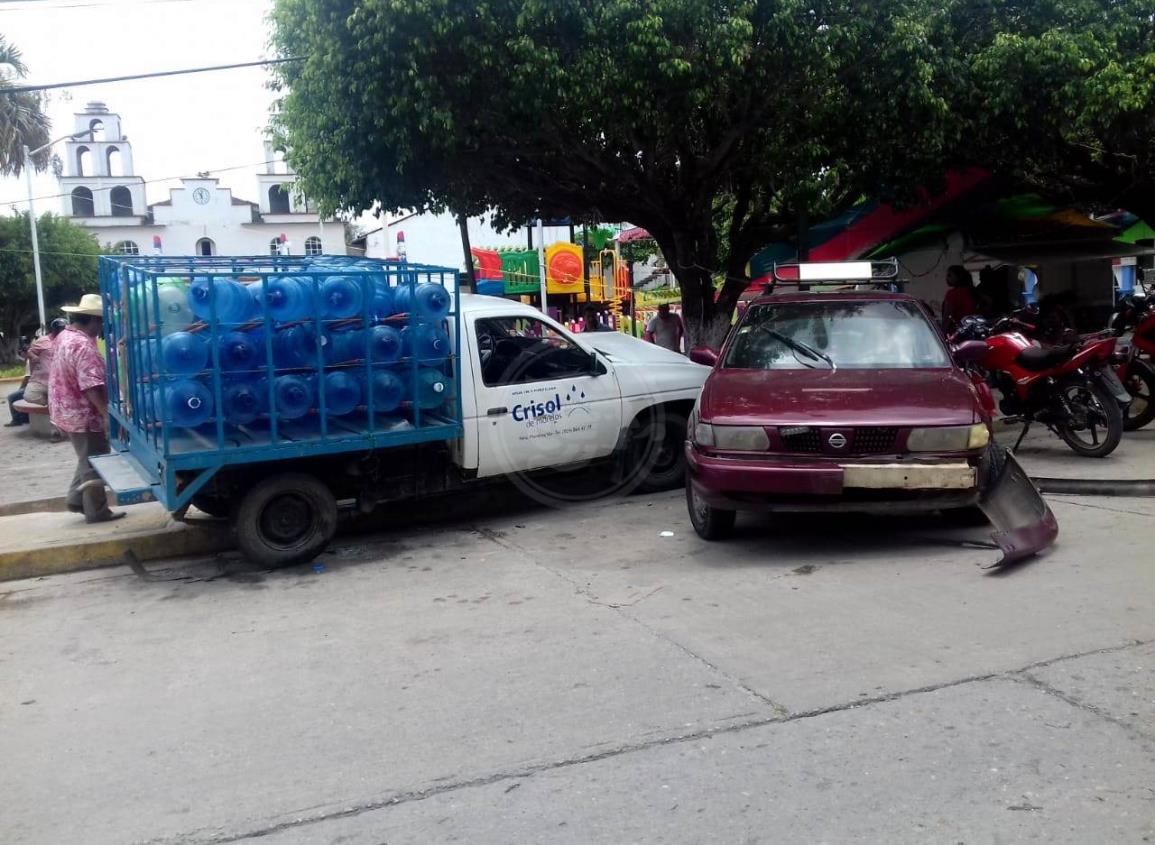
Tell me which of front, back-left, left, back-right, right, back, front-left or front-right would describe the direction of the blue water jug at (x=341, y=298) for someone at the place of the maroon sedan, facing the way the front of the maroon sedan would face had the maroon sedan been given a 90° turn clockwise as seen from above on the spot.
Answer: front

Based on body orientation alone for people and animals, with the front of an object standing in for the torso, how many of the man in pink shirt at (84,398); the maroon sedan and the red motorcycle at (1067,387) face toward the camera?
1

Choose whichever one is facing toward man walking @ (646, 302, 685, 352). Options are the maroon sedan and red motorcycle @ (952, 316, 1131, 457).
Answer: the red motorcycle

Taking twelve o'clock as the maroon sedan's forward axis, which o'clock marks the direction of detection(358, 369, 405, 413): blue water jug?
The blue water jug is roughly at 3 o'clock from the maroon sedan.

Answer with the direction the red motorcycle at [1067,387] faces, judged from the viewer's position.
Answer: facing away from the viewer and to the left of the viewer

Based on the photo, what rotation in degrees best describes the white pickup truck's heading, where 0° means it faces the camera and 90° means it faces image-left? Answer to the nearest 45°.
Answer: approximately 225°

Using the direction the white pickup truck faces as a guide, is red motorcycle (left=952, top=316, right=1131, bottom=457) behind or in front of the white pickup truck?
in front

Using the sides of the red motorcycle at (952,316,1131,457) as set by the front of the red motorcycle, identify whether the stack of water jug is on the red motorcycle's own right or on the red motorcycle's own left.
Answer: on the red motorcycle's own left

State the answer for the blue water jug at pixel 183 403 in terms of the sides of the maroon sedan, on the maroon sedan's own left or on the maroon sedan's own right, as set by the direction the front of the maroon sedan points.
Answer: on the maroon sedan's own right

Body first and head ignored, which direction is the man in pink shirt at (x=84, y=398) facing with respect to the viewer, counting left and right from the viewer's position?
facing to the right of the viewer
